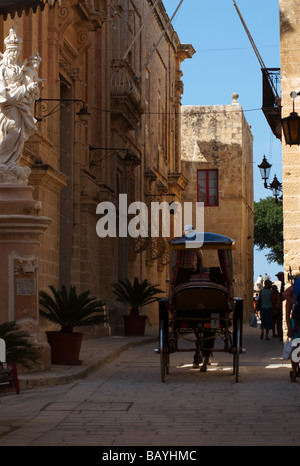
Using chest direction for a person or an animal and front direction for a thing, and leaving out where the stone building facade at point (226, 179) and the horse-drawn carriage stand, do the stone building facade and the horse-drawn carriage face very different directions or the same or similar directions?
very different directions

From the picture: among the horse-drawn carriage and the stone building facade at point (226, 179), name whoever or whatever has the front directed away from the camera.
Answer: the horse-drawn carriage

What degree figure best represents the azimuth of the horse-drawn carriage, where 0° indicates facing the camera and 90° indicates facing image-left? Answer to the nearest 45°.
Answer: approximately 180°

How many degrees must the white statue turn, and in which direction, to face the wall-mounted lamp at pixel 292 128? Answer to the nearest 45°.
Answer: approximately 45° to its left

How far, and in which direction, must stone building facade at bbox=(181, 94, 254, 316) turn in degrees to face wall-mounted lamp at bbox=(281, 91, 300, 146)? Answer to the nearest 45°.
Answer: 0° — it already faces it

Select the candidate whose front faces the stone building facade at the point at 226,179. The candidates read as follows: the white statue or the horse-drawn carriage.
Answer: the horse-drawn carriage

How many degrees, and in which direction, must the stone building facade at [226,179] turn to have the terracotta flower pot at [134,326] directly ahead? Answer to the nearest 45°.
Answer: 0° — it already faces it

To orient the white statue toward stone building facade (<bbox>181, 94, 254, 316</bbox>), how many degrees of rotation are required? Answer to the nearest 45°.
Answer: approximately 135° to its left

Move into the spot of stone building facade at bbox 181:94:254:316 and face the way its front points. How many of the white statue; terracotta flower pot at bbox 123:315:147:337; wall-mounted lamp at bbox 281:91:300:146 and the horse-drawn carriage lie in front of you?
4

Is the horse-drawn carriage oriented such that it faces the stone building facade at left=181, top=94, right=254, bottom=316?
yes

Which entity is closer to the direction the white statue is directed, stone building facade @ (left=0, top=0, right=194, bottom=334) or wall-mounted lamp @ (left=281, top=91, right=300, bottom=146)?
the wall-mounted lamp
